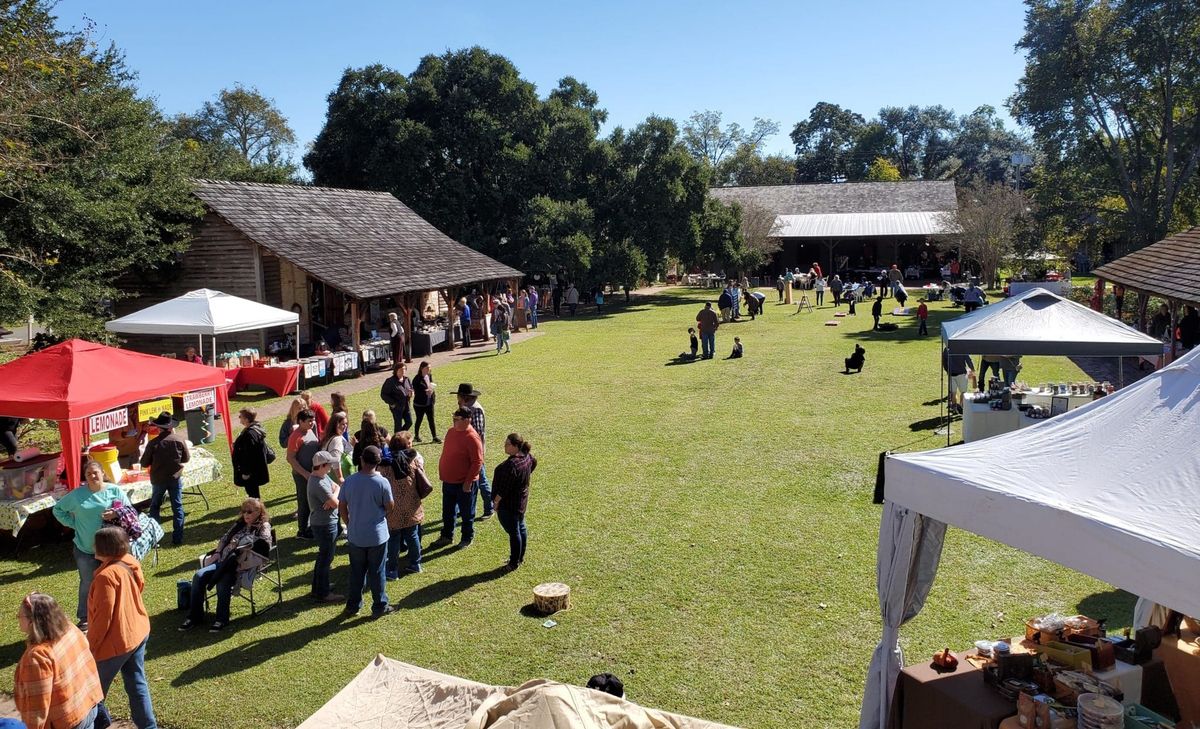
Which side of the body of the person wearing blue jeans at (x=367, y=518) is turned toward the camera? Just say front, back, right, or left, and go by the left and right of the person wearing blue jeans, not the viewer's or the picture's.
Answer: back

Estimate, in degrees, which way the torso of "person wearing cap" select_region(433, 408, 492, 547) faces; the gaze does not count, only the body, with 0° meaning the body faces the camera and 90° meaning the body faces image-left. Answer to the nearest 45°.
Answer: approximately 45°

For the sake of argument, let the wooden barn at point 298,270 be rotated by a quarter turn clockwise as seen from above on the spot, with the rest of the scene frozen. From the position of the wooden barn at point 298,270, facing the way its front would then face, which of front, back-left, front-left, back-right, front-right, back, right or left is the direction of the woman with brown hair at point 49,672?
front-left

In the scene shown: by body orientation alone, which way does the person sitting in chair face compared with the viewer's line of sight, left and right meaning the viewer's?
facing the viewer and to the left of the viewer

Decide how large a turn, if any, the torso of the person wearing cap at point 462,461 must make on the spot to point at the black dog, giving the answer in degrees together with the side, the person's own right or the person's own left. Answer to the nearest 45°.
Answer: approximately 180°

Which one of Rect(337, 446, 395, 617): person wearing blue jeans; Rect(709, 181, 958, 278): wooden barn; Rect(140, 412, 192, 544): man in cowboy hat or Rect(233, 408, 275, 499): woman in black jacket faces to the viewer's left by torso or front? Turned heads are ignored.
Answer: the woman in black jacket

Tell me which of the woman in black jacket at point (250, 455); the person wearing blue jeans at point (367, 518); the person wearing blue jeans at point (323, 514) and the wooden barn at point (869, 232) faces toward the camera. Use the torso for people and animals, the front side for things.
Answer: the wooden barn

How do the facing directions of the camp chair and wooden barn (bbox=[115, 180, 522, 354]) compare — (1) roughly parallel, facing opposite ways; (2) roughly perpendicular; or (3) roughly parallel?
roughly perpendicular

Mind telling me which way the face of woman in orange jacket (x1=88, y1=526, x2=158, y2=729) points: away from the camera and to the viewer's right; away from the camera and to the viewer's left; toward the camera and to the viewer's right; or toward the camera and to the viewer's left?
away from the camera and to the viewer's left

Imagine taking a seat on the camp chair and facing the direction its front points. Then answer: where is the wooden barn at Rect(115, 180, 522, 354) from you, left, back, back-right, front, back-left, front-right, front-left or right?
back-right

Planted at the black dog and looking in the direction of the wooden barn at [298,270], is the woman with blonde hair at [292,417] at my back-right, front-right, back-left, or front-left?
front-left
